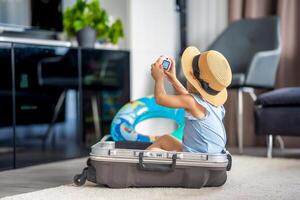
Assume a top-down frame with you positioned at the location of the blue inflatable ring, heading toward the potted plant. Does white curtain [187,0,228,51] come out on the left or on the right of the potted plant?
right

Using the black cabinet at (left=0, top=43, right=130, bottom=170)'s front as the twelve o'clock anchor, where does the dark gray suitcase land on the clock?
The dark gray suitcase is roughly at 1 o'clock from the black cabinet.

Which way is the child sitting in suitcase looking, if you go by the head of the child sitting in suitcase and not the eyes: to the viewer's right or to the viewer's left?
to the viewer's left

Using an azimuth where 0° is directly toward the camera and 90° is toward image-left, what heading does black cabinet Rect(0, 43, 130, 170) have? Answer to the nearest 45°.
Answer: approximately 315°

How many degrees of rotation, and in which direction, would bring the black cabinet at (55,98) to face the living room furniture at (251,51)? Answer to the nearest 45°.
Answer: approximately 45° to its left

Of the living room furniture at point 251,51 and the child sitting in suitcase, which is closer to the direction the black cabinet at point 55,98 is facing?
the child sitting in suitcase

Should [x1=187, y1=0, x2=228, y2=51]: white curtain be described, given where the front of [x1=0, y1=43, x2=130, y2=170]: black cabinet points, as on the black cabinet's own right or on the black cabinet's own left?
on the black cabinet's own left

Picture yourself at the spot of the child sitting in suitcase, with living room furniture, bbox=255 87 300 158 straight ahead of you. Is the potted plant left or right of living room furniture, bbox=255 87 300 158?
left
